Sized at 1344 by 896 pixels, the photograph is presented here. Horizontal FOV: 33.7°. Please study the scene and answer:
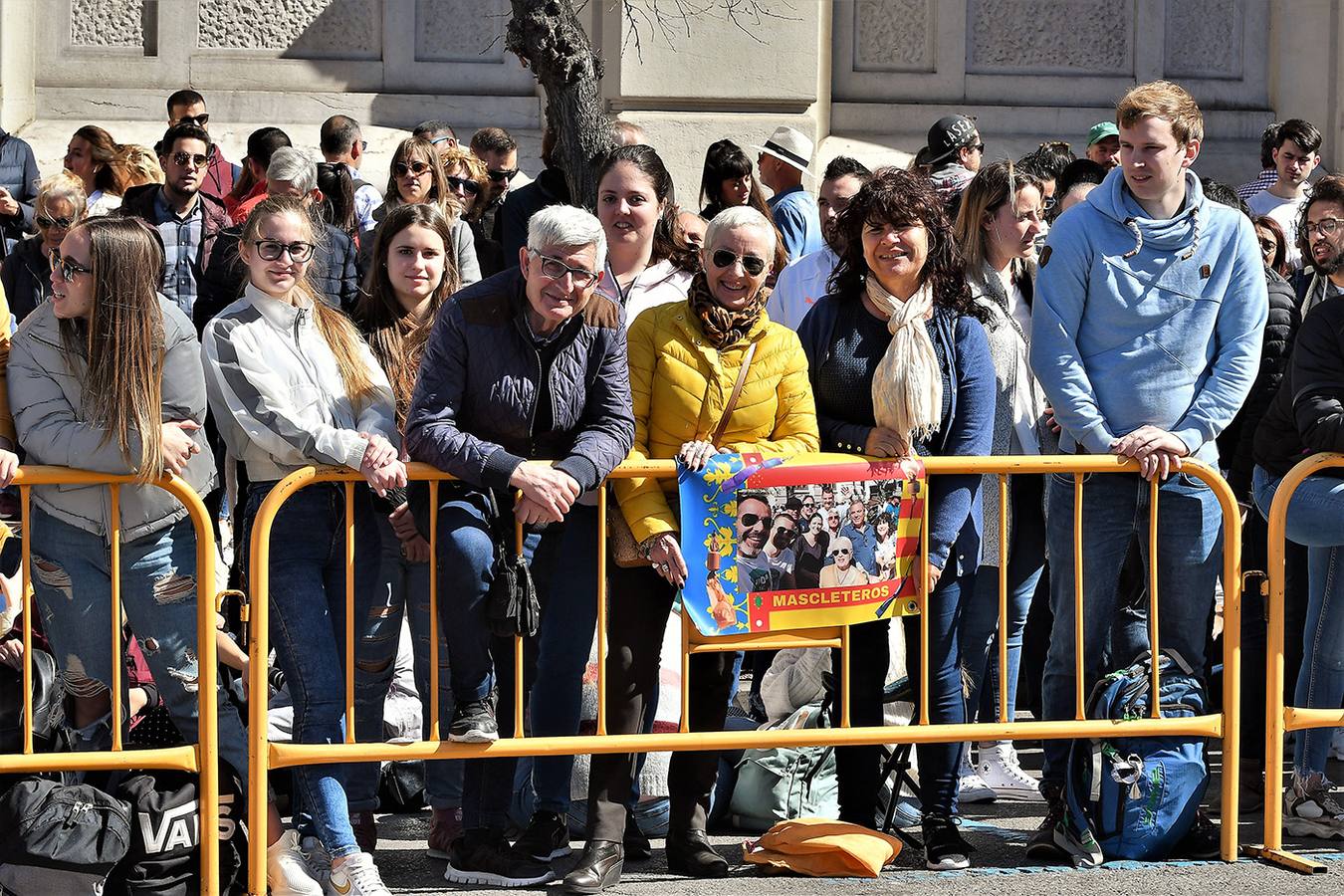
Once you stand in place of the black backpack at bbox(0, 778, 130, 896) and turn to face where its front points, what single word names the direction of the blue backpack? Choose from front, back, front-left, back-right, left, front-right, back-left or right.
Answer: left

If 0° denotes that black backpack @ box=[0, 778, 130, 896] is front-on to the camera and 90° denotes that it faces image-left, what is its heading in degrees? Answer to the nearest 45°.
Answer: approximately 0°

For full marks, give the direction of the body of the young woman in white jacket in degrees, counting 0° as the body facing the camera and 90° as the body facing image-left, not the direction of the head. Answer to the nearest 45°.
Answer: approximately 315°

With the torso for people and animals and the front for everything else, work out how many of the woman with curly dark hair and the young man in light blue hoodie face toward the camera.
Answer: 2

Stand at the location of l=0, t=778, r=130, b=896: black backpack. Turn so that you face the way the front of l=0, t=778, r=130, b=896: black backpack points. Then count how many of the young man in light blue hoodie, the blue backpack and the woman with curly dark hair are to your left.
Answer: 3

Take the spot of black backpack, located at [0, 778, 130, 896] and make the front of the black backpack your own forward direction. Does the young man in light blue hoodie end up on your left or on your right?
on your left

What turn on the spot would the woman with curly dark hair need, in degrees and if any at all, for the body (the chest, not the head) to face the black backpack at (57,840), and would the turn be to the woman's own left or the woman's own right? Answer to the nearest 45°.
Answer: approximately 45° to the woman's own right

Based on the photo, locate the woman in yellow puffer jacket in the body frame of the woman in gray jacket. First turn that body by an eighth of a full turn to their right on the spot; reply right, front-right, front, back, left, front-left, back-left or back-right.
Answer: back-left

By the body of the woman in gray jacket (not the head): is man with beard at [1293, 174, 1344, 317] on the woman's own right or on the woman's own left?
on the woman's own left
